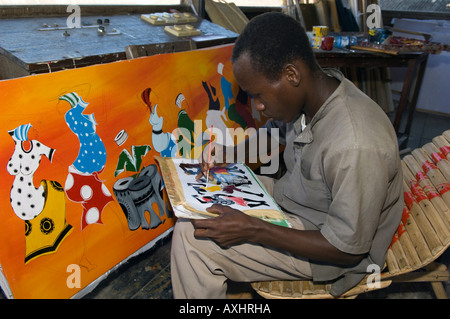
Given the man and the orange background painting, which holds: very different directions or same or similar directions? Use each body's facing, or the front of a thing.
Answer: very different directions

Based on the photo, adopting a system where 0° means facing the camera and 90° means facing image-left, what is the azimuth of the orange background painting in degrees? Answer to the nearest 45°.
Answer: approximately 315°

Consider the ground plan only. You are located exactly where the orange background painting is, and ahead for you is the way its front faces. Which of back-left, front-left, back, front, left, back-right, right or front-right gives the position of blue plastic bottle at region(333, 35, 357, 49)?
left

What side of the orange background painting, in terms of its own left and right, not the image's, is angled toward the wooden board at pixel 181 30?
left

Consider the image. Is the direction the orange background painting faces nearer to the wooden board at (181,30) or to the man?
the man

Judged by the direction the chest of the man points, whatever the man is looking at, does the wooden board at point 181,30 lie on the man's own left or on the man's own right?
on the man's own right

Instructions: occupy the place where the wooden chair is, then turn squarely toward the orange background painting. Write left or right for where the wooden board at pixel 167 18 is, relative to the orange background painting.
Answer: right

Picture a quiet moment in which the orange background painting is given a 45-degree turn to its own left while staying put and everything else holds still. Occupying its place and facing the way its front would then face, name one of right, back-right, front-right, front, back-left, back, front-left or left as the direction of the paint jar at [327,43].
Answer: front-left

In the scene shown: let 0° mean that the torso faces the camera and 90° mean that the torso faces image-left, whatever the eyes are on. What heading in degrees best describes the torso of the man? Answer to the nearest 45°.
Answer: approximately 90°

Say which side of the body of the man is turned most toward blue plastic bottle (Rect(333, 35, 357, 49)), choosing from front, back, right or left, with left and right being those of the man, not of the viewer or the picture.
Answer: right

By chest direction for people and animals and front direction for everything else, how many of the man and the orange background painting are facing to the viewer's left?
1

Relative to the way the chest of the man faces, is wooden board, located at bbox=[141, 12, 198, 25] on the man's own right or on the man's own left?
on the man's own right
